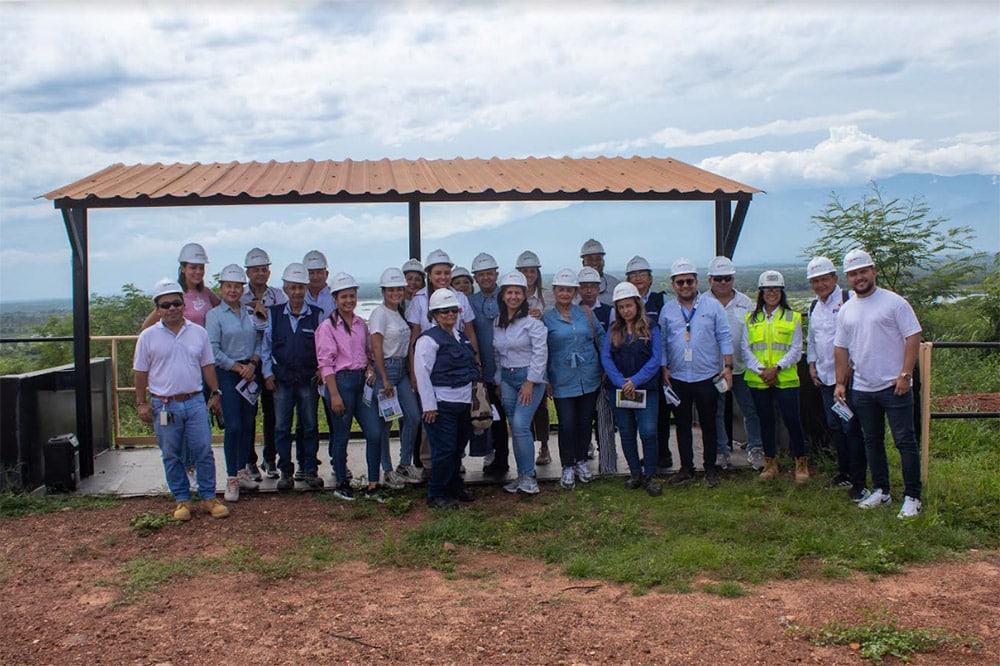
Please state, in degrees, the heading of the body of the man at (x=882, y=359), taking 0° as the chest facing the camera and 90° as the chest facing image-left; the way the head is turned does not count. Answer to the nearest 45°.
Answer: approximately 45°

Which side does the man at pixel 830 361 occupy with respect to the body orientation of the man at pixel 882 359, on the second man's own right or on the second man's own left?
on the second man's own right

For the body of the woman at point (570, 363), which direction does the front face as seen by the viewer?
toward the camera

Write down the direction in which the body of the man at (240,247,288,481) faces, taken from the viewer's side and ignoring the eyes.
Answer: toward the camera

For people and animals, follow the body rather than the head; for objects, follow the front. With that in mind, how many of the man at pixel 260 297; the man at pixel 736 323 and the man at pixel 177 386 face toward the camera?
3

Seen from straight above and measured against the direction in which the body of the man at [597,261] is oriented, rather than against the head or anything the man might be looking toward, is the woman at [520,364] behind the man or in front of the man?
in front

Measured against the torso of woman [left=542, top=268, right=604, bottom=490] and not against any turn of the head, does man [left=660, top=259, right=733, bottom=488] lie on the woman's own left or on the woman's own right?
on the woman's own left

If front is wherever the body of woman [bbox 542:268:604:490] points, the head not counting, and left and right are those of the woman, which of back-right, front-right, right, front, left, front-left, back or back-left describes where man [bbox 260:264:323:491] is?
right

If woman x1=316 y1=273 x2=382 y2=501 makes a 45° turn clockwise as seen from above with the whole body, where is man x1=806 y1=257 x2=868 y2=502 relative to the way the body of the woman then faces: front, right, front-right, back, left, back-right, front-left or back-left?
left

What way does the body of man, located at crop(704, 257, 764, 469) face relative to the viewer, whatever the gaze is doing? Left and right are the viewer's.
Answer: facing the viewer

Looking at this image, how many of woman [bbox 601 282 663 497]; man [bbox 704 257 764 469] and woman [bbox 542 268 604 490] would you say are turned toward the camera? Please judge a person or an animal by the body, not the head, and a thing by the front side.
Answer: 3

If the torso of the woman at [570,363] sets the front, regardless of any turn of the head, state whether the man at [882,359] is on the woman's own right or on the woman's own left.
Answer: on the woman's own left

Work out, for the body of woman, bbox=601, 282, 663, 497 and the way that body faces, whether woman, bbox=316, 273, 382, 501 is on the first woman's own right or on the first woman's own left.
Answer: on the first woman's own right

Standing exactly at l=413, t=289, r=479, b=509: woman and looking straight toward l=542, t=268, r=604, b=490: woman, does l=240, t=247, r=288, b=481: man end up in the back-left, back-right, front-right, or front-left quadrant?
back-left
